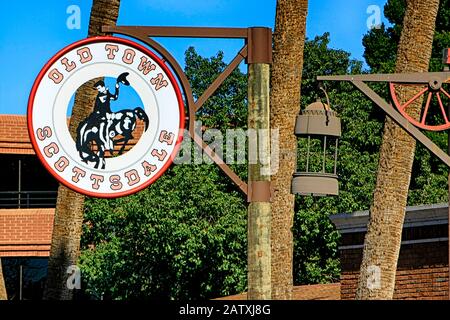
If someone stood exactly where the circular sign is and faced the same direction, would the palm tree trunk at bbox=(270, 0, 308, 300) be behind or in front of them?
behind

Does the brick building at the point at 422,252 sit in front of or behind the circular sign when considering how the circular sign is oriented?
behind

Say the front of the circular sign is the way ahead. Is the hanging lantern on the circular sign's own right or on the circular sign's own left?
on the circular sign's own left

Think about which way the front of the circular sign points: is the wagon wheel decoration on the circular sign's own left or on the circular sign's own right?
on the circular sign's own left

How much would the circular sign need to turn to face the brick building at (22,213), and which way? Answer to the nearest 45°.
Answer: approximately 180°

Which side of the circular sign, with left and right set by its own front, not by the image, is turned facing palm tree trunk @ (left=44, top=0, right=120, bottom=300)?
back

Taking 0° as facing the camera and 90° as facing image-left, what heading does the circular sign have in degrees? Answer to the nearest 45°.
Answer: approximately 0°
